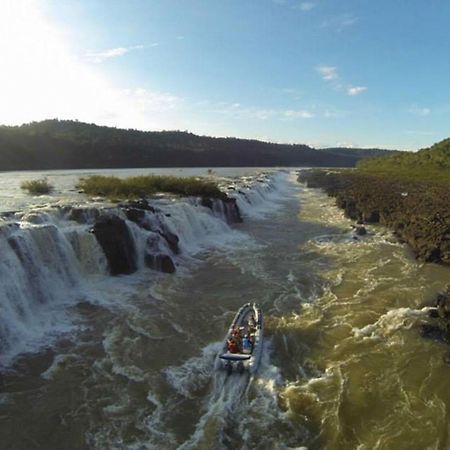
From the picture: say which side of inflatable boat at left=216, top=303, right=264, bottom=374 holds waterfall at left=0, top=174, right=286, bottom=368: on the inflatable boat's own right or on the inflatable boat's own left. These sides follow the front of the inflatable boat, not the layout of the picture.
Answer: on the inflatable boat's own left

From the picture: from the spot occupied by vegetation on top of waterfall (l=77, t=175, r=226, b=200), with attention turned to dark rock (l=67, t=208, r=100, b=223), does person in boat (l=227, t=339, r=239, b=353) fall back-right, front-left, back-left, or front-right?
front-left

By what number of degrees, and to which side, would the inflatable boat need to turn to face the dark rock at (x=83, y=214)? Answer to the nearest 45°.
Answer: approximately 45° to its left

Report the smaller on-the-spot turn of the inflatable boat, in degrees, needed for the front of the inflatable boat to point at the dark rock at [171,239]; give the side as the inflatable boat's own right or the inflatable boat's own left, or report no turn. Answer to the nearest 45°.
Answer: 0° — it already faces it

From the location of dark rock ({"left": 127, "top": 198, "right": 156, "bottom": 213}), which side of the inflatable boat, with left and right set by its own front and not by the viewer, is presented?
front

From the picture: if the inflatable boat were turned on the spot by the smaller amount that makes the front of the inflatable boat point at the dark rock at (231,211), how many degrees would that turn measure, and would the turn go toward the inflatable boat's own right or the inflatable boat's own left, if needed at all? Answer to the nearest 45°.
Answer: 0° — it already faces it

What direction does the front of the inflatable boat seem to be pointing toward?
away from the camera

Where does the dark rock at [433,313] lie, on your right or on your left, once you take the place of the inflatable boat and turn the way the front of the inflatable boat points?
on your right

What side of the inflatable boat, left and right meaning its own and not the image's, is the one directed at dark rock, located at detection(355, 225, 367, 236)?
front

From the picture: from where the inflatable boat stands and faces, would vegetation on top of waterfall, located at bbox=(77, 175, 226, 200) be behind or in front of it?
in front

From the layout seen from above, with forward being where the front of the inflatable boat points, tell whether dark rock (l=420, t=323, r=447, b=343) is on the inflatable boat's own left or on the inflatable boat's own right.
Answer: on the inflatable boat's own right

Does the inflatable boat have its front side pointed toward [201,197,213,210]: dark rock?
yes

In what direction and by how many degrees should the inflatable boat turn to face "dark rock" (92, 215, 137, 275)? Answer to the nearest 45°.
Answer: approximately 45° to its left

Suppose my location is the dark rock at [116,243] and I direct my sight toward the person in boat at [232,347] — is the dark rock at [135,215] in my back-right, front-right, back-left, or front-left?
back-left

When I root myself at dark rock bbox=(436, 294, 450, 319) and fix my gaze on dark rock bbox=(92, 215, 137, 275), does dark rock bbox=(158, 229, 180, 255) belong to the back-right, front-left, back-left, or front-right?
front-right
